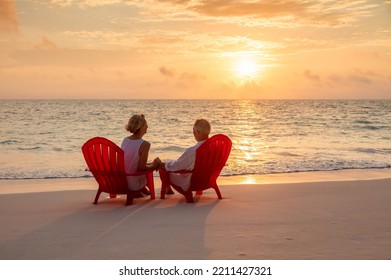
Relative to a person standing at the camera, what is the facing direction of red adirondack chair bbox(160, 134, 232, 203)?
facing away from the viewer and to the left of the viewer

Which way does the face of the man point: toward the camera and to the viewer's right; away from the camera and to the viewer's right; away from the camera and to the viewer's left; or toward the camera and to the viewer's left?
away from the camera and to the viewer's left

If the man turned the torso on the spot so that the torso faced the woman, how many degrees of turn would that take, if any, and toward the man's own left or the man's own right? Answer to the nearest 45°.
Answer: approximately 45° to the man's own left

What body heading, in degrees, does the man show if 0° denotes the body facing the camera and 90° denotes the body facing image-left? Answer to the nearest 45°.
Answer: approximately 135°

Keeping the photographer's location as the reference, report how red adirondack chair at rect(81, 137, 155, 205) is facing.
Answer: facing away from the viewer and to the right of the viewer

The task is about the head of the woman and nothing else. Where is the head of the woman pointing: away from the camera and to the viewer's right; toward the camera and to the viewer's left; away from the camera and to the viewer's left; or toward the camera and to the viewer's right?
away from the camera and to the viewer's right

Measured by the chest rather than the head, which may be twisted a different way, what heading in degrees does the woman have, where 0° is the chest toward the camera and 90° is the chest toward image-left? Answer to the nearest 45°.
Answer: approximately 225°
